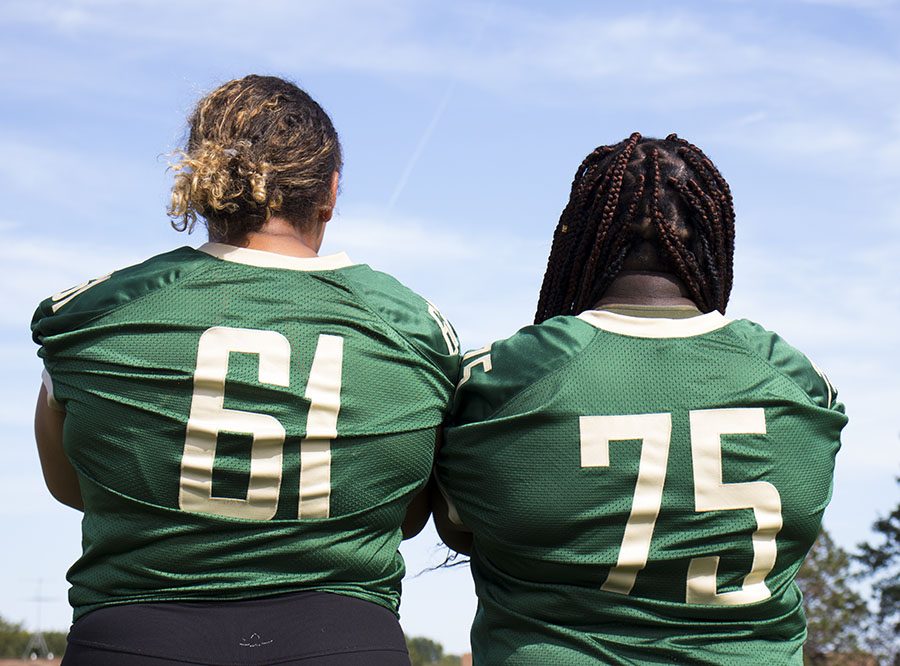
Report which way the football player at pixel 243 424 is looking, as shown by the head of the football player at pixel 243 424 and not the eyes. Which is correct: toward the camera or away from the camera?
away from the camera

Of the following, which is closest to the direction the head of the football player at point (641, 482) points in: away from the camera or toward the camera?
away from the camera

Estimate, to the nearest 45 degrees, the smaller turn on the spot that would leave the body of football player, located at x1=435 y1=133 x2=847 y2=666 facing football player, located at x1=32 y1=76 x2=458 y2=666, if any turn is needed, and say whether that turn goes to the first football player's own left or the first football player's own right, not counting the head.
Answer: approximately 90° to the first football player's own left

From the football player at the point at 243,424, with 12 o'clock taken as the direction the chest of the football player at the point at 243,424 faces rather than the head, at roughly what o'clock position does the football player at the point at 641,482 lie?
the football player at the point at 641,482 is roughly at 3 o'clock from the football player at the point at 243,424.

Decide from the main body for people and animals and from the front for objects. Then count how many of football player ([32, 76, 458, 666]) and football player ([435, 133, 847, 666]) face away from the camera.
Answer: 2

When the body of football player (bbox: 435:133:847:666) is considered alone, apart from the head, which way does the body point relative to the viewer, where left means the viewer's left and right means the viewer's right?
facing away from the viewer

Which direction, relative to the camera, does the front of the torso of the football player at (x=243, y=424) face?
away from the camera
